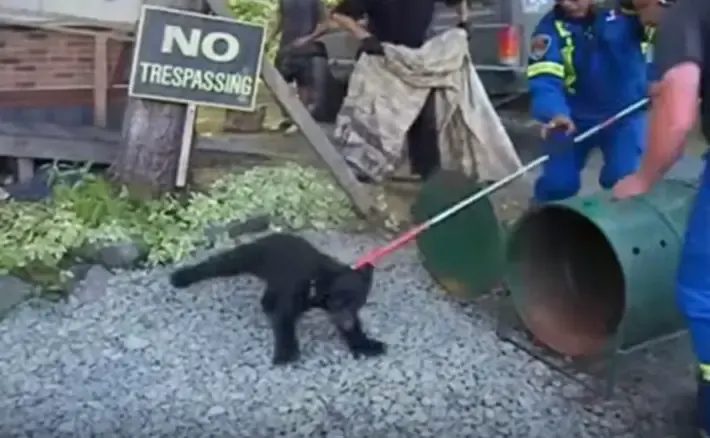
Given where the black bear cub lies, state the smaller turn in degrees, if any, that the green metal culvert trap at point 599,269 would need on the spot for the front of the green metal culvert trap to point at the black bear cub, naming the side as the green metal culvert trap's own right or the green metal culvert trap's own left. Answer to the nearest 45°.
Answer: approximately 45° to the green metal culvert trap's own right

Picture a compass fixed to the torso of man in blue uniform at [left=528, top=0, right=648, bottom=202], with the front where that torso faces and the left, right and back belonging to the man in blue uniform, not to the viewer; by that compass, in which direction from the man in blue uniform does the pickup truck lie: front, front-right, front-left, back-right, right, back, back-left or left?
back

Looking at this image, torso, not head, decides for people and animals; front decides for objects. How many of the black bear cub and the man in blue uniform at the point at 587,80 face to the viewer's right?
1

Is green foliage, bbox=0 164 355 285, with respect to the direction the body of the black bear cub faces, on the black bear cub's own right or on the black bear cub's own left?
on the black bear cub's own left

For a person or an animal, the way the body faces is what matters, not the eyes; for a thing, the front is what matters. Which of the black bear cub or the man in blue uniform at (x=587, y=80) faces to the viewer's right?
the black bear cub

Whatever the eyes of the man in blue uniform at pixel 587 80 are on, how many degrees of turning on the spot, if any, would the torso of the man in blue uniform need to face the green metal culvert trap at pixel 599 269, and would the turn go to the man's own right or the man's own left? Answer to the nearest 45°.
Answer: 0° — they already face it

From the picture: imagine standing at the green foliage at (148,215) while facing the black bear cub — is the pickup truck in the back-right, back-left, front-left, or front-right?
back-left

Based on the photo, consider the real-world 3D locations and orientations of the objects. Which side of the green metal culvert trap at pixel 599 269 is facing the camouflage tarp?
right

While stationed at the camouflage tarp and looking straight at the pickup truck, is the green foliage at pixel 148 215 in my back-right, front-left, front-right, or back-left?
back-left

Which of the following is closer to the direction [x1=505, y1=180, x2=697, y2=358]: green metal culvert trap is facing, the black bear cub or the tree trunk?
the black bear cub

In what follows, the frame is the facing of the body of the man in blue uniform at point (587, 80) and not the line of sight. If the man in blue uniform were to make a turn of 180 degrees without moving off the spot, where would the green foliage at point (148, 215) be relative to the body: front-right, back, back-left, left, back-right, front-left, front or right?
left

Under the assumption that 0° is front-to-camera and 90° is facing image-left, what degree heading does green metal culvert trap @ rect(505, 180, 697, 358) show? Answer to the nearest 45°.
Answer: approximately 45°

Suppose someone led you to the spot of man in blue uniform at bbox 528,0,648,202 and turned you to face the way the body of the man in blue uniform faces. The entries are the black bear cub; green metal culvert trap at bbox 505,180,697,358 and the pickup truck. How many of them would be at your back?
1

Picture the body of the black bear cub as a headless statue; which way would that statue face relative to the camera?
to the viewer's right
